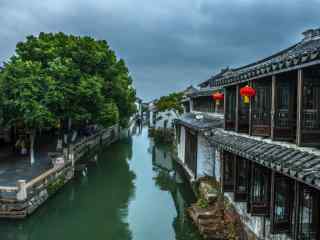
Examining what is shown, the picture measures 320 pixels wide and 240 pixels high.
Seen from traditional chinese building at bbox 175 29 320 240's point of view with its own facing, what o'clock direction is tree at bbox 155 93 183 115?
The tree is roughly at 4 o'clock from the traditional chinese building.

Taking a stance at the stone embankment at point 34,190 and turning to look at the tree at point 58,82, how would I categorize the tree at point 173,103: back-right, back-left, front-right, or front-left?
front-right

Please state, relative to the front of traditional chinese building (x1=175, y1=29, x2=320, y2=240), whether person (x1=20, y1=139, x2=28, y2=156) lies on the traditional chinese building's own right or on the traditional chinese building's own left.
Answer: on the traditional chinese building's own right

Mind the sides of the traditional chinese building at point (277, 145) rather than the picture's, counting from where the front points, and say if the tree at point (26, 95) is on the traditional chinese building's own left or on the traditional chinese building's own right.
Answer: on the traditional chinese building's own right

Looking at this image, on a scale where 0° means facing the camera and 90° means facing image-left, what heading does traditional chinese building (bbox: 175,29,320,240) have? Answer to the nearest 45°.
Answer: approximately 45°

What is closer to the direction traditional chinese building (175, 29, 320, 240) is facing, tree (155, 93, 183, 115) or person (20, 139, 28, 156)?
the person

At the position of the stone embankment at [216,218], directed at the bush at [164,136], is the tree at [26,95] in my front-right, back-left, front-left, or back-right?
front-left

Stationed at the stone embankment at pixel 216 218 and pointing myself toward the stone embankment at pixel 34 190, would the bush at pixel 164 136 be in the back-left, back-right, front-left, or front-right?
front-right

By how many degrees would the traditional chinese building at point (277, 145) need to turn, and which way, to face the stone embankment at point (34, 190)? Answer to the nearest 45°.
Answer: approximately 45° to its right

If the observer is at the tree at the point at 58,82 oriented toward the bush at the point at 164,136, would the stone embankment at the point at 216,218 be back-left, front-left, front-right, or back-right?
back-right

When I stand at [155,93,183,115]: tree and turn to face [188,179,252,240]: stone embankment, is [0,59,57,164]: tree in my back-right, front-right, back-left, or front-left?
front-right

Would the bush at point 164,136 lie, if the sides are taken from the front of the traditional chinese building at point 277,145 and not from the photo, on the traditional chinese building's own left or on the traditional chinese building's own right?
on the traditional chinese building's own right
